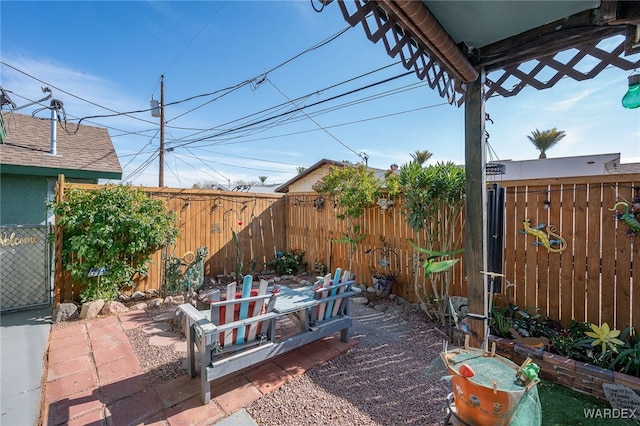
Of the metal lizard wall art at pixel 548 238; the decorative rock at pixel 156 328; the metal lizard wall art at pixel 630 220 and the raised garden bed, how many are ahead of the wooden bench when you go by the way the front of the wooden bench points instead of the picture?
1

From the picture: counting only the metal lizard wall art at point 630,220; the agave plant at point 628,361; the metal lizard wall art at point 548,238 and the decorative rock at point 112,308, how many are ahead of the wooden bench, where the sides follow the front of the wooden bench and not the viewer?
1

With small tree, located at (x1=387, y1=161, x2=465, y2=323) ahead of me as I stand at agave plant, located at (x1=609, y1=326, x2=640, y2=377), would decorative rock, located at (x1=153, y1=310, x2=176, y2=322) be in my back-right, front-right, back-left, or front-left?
front-left
